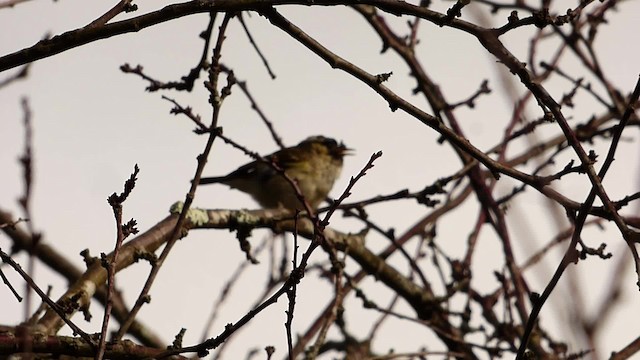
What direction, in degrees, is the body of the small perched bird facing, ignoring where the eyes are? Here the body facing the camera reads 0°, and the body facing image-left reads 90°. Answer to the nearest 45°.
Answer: approximately 270°
